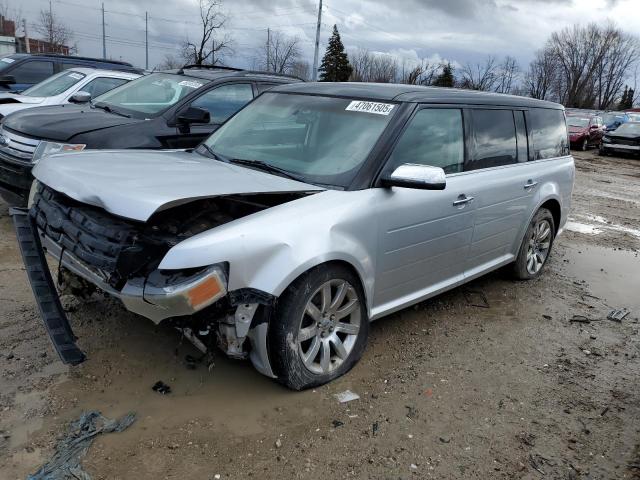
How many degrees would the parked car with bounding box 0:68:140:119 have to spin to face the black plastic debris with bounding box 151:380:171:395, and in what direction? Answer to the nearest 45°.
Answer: approximately 45° to its left

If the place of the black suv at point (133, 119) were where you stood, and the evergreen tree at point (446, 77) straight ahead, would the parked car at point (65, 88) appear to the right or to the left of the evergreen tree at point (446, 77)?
left

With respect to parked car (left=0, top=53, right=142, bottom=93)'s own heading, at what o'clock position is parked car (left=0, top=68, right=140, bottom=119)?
parked car (left=0, top=68, right=140, bottom=119) is roughly at 10 o'clock from parked car (left=0, top=53, right=142, bottom=93).

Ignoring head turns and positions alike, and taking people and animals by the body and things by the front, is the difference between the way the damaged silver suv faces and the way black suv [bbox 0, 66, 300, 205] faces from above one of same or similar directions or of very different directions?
same or similar directions

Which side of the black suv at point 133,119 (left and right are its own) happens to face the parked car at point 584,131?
back

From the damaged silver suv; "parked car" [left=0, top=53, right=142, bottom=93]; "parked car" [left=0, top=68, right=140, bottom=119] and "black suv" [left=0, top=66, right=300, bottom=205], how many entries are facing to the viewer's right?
0

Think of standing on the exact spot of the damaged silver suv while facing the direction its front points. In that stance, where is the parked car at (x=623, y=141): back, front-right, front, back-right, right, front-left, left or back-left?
back

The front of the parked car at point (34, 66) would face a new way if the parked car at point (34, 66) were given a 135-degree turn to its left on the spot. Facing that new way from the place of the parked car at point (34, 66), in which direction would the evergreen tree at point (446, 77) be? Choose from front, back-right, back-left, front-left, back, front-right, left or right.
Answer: front-left

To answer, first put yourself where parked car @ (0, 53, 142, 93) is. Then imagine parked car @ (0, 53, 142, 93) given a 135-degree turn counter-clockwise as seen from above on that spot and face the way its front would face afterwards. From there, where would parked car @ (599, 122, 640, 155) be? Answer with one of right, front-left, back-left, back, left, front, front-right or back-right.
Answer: front

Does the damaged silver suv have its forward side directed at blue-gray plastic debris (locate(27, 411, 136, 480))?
yes

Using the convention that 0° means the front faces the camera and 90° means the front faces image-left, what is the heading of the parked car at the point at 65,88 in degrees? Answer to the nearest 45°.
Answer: approximately 45°

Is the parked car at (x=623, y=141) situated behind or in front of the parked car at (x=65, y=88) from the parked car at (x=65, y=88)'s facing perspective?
behind

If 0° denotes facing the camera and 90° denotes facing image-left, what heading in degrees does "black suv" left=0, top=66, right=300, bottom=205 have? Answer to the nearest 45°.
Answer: approximately 45°

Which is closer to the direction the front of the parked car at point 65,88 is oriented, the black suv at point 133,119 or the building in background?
the black suv

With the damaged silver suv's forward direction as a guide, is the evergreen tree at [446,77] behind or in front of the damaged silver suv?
behind

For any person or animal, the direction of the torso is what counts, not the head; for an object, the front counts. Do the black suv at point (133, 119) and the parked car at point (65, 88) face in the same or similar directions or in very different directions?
same or similar directions

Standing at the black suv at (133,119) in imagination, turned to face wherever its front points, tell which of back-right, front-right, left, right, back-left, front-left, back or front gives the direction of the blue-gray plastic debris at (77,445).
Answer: front-left

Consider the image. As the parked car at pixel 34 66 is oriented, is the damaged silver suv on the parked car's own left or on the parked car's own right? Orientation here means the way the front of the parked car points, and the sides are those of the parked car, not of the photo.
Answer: on the parked car's own left
